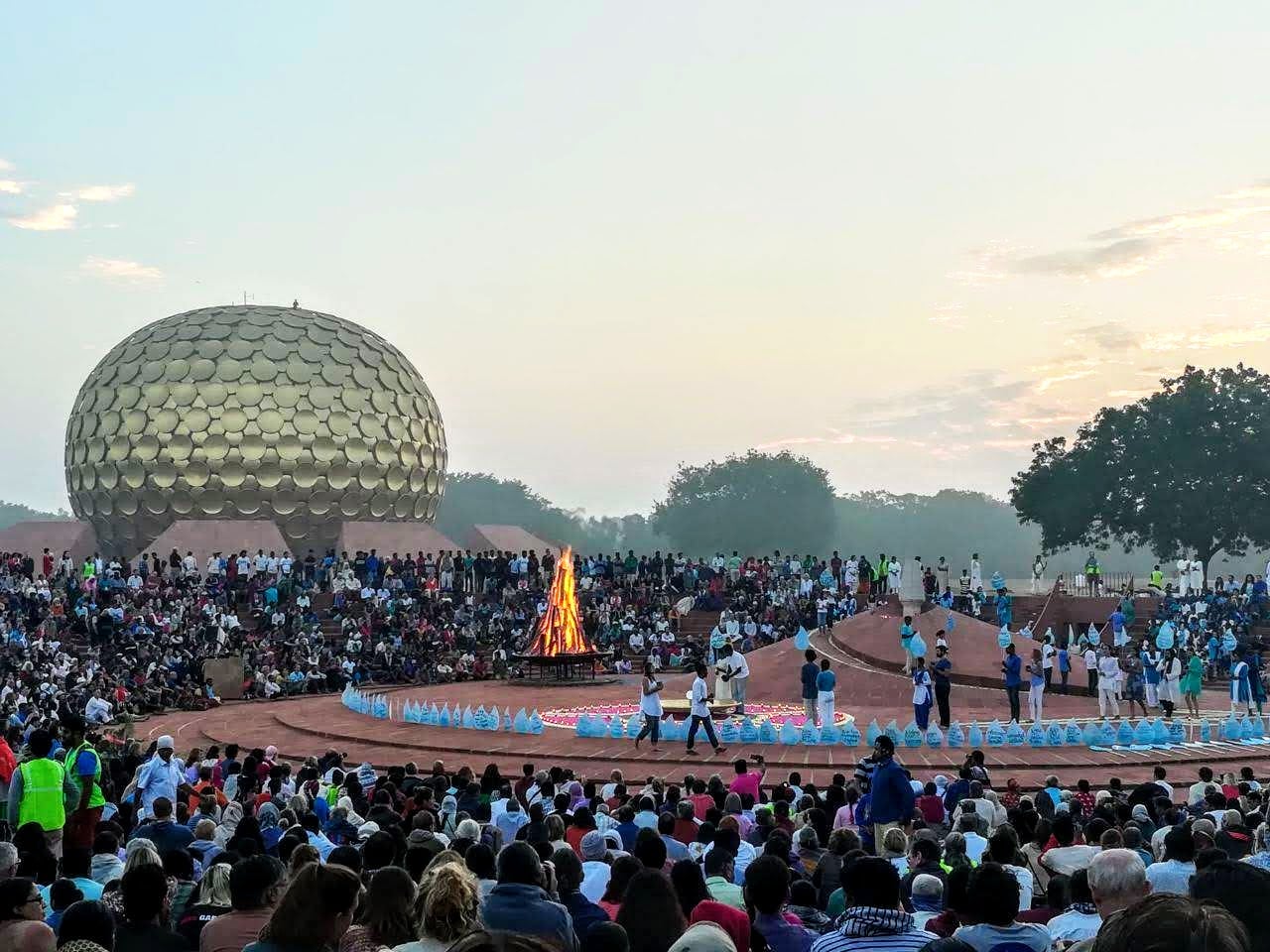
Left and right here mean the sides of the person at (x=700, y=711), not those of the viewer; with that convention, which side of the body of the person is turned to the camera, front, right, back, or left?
right

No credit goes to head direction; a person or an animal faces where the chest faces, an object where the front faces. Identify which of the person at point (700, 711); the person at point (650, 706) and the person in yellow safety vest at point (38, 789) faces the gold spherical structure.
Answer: the person in yellow safety vest at point (38, 789)

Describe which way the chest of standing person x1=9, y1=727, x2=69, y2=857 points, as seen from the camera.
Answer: away from the camera

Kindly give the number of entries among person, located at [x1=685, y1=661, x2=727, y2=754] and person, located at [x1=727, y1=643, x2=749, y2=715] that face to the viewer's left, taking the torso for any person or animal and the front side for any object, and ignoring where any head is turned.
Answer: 1
